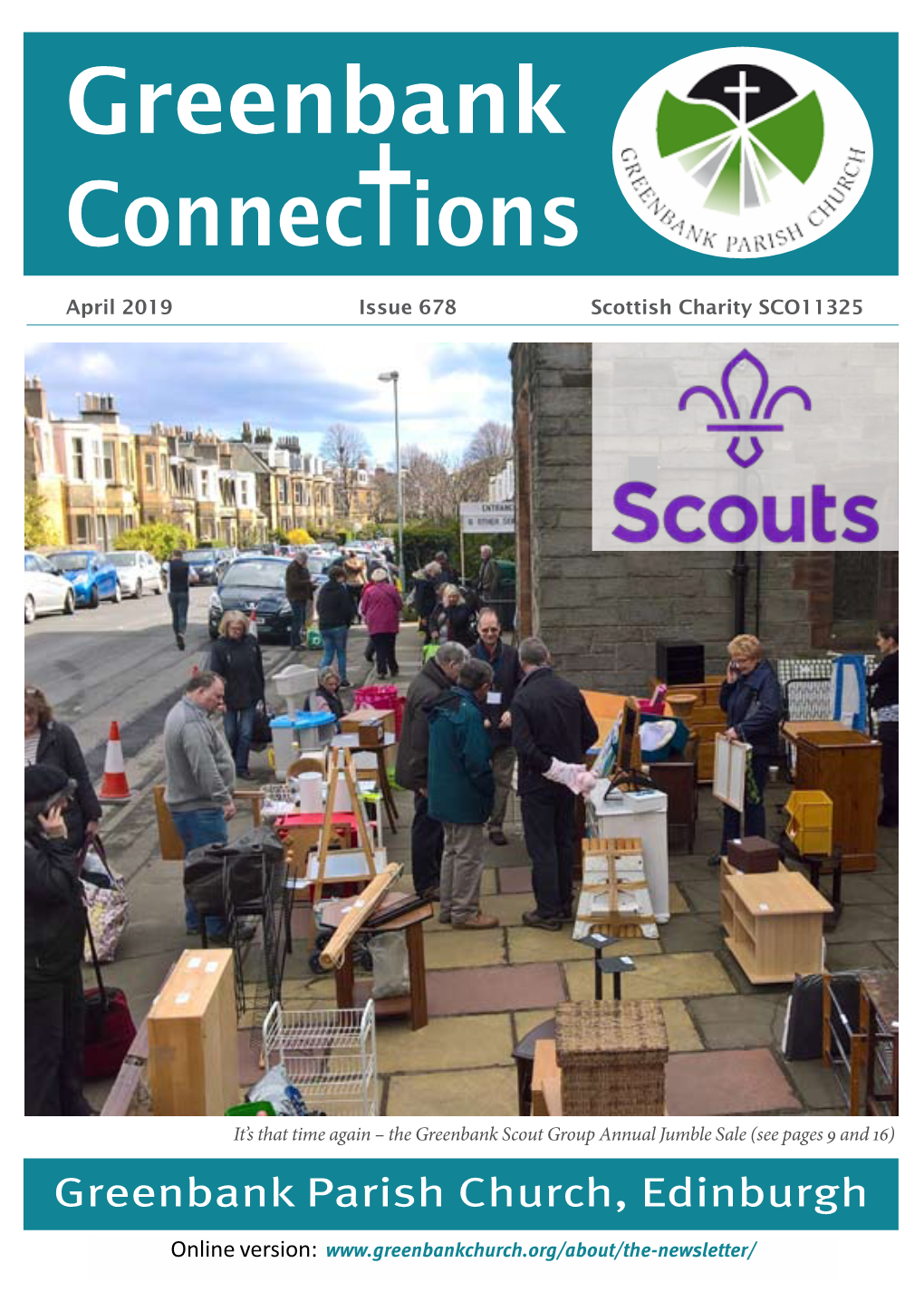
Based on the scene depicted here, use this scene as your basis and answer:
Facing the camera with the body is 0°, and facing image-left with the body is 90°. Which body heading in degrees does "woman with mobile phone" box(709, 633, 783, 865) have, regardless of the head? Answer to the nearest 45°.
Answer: approximately 45°

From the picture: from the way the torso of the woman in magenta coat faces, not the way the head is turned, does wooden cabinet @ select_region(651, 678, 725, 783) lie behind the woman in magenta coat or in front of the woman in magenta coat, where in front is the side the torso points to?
behind

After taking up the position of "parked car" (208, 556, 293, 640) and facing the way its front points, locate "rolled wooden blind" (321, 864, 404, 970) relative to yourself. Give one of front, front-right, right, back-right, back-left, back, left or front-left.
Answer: front

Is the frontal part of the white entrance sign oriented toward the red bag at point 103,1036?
yes

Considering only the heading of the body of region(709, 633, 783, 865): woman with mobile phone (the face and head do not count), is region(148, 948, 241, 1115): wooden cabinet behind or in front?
in front

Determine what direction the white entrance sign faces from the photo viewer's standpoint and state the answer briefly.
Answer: facing the viewer

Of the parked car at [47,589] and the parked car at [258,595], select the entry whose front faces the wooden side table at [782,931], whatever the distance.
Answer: the parked car at [258,595]

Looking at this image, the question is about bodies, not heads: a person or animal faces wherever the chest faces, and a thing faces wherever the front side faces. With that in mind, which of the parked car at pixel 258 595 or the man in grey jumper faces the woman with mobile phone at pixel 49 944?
the parked car

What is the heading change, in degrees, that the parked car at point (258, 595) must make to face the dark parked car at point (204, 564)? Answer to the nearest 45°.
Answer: approximately 180°

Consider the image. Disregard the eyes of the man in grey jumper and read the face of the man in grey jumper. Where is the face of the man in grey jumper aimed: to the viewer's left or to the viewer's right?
to the viewer's right

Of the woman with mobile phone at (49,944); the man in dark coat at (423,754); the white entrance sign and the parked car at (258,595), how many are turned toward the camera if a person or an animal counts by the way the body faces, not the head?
2

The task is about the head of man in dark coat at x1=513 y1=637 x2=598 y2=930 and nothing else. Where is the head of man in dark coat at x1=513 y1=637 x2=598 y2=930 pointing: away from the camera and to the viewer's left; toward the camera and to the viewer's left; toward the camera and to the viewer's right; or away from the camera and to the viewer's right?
away from the camera and to the viewer's left

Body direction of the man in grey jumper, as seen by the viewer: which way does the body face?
to the viewer's right
